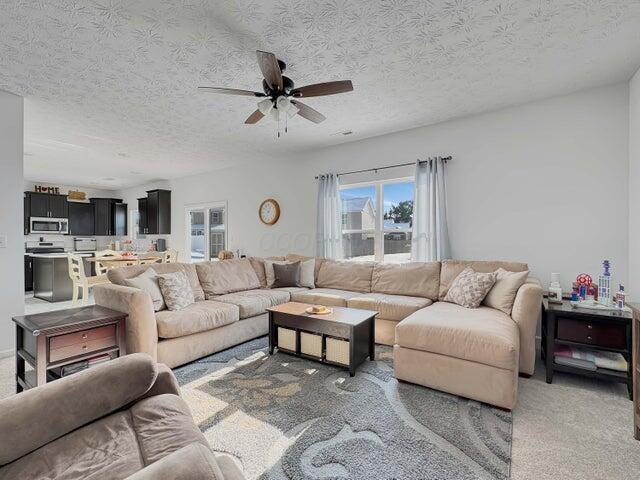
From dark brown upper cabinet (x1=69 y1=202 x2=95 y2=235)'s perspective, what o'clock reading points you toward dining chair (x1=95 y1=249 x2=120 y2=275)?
The dining chair is roughly at 12 o'clock from the dark brown upper cabinet.

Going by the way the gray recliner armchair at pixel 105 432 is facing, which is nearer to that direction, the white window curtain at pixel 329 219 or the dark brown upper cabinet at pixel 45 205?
the white window curtain

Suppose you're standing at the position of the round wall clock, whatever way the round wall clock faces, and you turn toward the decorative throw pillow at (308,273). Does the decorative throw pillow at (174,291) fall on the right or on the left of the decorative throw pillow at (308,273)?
right

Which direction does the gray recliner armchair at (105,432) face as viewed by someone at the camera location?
facing away from the viewer and to the right of the viewer

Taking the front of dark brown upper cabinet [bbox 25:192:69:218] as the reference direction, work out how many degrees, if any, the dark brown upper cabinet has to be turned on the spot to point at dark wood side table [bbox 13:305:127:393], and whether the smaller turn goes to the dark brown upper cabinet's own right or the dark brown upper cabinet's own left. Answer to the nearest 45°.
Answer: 0° — it already faces it

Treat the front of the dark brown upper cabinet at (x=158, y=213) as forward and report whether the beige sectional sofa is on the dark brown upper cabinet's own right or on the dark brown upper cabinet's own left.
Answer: on the dark brown upper cabinet's own left

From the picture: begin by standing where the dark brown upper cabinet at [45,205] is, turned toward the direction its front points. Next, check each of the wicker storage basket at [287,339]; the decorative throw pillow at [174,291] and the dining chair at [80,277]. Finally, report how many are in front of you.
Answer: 3

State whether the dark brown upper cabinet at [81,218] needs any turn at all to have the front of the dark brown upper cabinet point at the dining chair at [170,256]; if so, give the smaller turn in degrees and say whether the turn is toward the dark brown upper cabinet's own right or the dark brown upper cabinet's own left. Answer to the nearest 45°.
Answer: approximately 45° to the dark brown upper cabinet's own left

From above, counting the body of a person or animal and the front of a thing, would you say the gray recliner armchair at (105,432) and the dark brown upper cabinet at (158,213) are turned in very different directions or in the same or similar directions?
very different directions

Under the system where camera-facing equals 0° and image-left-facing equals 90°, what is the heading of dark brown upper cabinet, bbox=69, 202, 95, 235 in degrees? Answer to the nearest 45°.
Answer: approximately 0°

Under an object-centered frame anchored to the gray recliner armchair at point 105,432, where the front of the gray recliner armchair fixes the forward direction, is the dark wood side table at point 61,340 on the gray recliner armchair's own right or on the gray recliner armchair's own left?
on the gray recliner armchair's own left

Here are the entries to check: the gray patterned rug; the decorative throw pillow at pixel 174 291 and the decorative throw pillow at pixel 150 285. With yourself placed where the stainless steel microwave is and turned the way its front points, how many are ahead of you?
3
